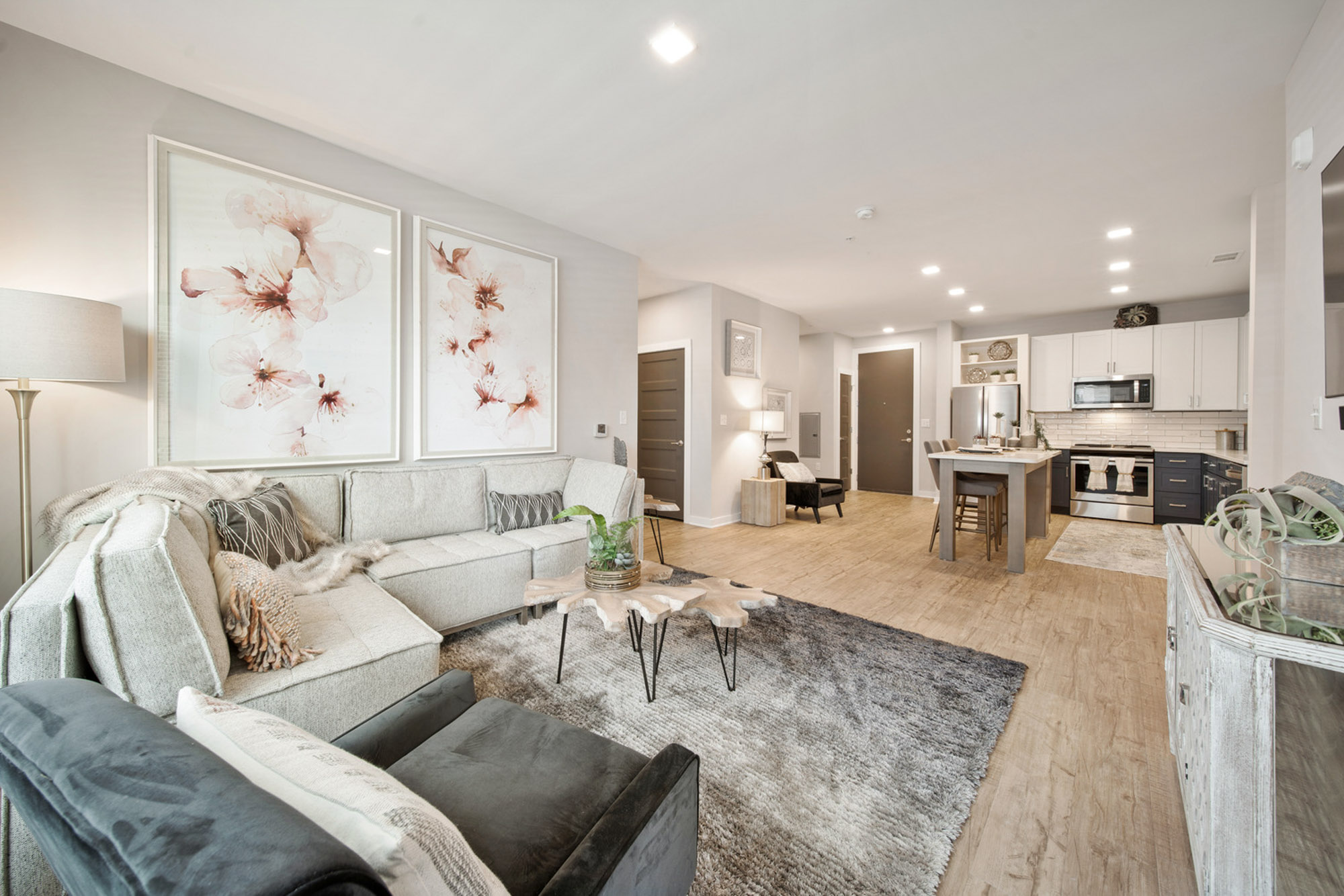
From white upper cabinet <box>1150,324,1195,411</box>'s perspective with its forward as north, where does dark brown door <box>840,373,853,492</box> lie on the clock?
The dark brown door is roughly at 3 o'clock from the white upper cabinet.

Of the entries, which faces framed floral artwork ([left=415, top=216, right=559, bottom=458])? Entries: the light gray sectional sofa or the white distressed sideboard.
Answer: the white distressed sideboard

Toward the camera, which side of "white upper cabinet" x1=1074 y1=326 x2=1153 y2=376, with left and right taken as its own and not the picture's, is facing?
front

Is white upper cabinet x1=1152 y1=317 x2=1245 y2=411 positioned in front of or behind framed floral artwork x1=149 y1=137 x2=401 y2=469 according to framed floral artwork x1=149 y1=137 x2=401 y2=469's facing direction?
in front

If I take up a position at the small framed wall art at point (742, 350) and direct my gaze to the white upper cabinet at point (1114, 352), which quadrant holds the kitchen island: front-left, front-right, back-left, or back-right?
front-right

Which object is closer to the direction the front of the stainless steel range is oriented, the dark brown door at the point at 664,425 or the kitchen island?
the kitchen island

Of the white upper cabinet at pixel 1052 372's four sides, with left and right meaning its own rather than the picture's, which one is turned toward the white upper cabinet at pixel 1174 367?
left

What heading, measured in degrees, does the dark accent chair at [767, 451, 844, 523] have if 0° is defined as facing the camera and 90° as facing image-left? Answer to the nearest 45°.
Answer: approximately 315°

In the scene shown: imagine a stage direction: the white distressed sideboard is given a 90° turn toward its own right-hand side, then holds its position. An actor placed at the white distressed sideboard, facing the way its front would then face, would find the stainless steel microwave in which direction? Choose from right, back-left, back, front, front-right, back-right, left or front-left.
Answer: front

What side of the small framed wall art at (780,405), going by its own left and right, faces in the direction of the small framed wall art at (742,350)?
right

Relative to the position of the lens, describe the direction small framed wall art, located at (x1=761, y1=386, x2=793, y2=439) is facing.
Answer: facing the viewer and to the right of the viewer

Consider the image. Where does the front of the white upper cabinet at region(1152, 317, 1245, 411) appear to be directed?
toward the camera

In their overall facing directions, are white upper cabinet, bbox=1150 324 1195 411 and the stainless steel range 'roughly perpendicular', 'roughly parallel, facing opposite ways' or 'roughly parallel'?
roughly parallel

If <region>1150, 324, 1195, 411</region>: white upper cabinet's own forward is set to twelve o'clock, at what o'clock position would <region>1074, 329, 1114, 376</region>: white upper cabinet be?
<region>1074, 329, 1114, 376</region>: white upper cabinet is roughly at 3 o'clock from <region>1150, 324, 1195, 411</region>: white upper cabinet.
